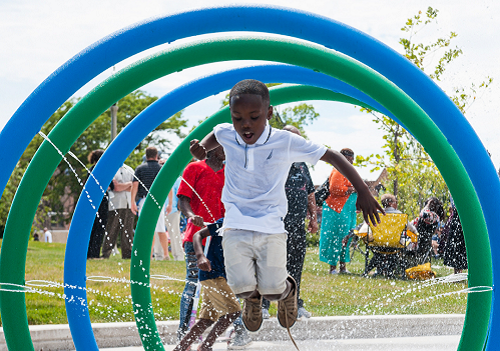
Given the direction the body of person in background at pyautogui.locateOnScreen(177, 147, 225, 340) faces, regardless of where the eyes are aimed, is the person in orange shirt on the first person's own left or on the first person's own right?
on the first person's own left

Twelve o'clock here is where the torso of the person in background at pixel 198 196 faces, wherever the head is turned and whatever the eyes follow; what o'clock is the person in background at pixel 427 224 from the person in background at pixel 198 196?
the person in background at pixel 427 224 is roughly at 9 o'clock from the person in background at pixel 198 196.

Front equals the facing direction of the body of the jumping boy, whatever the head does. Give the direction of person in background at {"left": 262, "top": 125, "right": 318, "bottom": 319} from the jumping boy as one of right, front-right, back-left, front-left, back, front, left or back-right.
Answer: back

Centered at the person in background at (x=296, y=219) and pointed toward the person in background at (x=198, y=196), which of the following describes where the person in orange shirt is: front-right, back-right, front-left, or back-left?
back-right

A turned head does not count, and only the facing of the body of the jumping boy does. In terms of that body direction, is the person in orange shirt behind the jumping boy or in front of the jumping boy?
behind

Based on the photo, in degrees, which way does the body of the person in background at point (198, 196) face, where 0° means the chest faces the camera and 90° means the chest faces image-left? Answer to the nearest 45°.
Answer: approximately 315°

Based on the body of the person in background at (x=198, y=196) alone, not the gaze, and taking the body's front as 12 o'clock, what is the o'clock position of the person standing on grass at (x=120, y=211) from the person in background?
The person standing on grass is roughly at 7 o'clock from the person in background.
